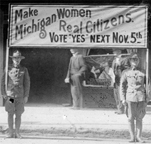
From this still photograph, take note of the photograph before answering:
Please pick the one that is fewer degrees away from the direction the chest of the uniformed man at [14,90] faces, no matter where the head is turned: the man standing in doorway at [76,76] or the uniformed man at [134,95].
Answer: the uniformed man

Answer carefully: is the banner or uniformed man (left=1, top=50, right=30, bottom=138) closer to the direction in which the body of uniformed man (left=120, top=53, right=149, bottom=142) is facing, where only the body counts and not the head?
the uniformed man

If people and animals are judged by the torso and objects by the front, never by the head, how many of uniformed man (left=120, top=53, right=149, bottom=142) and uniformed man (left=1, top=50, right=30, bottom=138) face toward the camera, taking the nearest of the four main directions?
2

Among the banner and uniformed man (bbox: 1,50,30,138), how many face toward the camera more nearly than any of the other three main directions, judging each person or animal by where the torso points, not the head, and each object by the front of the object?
2

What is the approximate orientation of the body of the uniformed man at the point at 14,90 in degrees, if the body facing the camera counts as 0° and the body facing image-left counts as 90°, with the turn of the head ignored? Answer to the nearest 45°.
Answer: approximately 0°

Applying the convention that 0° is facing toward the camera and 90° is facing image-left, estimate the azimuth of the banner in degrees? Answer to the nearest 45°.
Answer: approximately 0°

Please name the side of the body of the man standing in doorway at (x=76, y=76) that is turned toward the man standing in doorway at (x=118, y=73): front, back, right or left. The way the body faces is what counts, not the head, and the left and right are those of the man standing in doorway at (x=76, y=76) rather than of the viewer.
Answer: left

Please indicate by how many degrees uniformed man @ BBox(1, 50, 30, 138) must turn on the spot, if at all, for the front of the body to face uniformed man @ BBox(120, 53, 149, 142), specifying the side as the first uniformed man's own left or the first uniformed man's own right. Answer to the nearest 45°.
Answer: approximately 90° to the first uniformed man's own left
